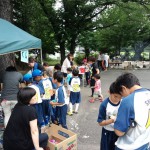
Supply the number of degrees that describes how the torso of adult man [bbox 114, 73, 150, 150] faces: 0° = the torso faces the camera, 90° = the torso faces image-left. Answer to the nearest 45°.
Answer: approximately 135°

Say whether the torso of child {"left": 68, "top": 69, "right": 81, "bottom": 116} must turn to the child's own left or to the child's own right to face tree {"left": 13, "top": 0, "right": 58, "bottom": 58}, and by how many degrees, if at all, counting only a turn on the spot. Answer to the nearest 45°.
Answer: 0° — they already face it

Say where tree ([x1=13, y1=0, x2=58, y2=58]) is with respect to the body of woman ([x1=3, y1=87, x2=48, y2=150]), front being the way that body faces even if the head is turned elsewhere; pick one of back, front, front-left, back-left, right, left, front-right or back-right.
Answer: front-left

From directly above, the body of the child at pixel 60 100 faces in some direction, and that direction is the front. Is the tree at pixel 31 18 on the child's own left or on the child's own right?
on the child's own right

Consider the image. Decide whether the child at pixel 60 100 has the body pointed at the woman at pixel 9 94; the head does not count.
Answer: yes

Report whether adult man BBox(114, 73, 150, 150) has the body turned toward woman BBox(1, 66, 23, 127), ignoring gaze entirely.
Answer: yes
